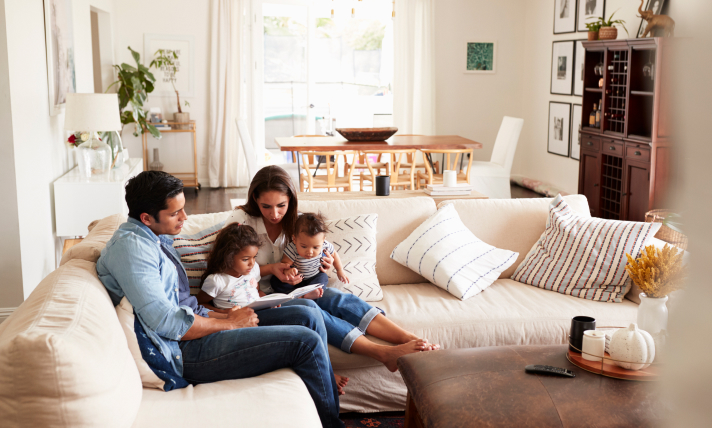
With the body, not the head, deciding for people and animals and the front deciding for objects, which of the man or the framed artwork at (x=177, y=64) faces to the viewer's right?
the man

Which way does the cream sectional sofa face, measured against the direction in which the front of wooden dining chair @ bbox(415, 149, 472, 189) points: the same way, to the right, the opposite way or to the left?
the opposite way

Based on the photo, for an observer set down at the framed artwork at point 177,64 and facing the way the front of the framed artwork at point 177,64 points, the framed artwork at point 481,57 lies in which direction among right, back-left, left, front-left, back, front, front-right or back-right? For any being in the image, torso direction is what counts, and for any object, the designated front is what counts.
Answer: left

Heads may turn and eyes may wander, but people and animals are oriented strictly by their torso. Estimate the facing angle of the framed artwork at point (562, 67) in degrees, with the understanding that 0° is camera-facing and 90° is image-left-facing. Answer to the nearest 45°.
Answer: approximately 45°

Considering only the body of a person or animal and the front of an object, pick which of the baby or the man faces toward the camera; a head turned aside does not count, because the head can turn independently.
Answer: the baby

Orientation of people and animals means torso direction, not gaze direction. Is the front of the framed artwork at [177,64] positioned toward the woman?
yes

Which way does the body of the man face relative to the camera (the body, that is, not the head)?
to the viewer's right

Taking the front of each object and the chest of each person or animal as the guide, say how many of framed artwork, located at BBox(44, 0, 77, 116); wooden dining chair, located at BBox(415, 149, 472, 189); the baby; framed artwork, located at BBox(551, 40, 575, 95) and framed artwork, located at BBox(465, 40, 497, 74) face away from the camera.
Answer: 1

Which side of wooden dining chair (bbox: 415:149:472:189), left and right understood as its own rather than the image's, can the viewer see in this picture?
back

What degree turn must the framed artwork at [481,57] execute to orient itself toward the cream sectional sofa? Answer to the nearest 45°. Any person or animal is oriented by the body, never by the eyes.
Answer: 0° — it already faces it

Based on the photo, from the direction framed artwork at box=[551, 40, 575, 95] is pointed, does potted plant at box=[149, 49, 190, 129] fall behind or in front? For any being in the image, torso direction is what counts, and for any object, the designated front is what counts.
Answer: in front

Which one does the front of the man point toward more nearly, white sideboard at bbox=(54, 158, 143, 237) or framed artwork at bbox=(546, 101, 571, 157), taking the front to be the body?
the framed artwork

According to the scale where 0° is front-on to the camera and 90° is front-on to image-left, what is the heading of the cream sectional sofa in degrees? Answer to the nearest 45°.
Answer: approximately 0°

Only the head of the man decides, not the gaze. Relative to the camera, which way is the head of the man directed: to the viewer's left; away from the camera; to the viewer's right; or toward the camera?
to the viewer's right

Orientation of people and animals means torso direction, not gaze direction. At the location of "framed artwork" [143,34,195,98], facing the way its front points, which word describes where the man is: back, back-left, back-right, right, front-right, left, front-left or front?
front

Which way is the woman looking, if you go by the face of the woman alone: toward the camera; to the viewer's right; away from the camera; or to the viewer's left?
toward the camera

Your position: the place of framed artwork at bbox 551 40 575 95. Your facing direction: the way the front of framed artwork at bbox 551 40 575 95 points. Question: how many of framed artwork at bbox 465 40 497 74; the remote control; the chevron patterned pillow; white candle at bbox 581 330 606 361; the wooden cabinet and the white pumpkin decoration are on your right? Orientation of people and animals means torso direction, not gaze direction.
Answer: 1

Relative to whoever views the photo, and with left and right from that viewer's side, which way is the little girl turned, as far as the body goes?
facing the viewer and to the right of the viewer

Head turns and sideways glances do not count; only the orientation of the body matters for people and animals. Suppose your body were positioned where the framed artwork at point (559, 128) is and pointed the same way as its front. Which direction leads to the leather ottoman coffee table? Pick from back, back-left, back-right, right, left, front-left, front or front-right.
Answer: front-left
